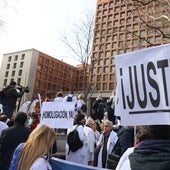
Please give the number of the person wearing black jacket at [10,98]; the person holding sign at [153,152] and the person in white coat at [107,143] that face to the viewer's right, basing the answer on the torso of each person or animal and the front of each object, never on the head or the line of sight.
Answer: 1

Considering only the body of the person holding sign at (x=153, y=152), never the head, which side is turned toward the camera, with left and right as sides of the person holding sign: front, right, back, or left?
back

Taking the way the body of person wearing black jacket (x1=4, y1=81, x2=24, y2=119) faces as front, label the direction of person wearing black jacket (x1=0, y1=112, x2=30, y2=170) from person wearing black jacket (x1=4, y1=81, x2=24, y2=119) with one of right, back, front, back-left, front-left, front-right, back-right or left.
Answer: right

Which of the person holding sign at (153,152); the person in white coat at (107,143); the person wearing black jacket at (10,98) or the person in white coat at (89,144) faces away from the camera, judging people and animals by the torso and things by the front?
the person holding sign

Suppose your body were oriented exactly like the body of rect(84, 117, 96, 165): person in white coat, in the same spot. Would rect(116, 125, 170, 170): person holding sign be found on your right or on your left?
on your right

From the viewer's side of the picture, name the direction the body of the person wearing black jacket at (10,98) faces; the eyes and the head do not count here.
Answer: to the viewer's right
